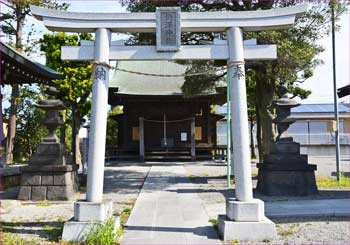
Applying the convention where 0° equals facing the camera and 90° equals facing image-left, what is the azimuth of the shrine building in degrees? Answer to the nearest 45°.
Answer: approximately 0°

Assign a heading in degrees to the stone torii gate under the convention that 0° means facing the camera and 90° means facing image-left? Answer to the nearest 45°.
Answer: approximately 0°

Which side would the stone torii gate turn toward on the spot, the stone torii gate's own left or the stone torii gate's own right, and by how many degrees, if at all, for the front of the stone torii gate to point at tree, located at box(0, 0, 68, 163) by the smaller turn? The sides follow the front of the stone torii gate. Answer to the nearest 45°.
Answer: approximately 135° to the stone torii gate's own right

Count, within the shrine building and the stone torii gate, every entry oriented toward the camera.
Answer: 2

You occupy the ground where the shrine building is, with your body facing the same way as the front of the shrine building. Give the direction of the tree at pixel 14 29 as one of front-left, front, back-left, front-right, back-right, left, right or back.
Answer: front-right

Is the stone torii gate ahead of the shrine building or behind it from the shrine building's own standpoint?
ahead

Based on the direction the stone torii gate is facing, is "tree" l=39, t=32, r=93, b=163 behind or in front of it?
behind

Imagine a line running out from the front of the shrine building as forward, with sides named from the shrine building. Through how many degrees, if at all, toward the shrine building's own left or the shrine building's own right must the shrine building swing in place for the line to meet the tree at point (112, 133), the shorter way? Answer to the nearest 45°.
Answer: approximately 135° to the shrine building's own right
